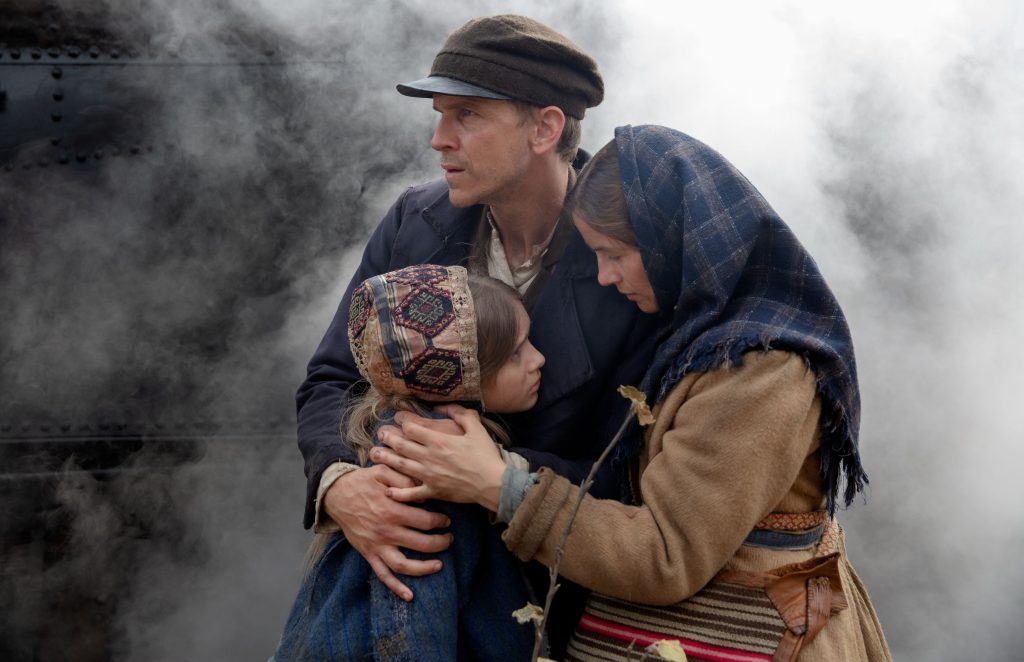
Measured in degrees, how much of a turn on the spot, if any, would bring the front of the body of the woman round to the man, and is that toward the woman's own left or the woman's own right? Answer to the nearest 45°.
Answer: approximately 45° to the woman's own right

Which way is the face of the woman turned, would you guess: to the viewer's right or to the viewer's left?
to the viewer's left

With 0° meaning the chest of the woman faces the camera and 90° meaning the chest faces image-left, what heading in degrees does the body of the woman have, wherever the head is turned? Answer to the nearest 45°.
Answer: approximately 90°
